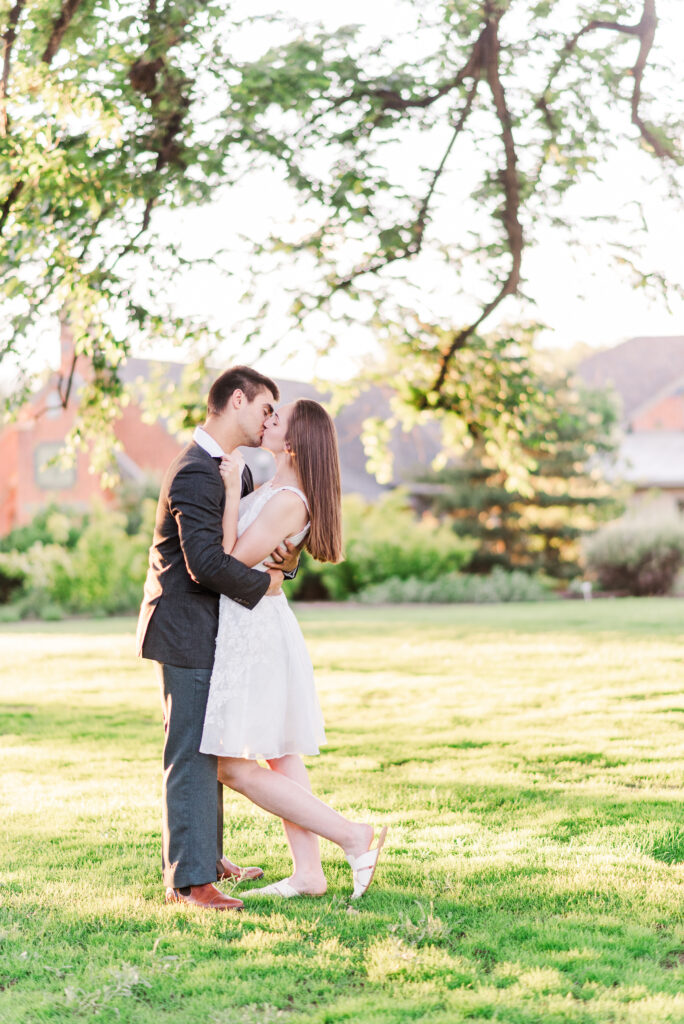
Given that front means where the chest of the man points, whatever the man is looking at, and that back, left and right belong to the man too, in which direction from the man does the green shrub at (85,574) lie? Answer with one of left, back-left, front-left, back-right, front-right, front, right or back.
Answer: left

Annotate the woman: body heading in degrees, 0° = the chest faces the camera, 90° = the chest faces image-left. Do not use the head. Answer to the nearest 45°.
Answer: approximately 90°

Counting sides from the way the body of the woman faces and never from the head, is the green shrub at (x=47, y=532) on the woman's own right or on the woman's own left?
on the woman's own right

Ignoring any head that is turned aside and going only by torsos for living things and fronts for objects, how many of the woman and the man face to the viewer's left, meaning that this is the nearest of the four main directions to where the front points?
1

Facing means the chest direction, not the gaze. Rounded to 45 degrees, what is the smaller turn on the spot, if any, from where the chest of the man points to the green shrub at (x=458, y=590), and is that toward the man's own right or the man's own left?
approximately 90° to the man's own left

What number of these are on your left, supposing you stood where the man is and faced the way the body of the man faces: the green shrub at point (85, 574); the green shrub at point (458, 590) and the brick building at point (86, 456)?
3

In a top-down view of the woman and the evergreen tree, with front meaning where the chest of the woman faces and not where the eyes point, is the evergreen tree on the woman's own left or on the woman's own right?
on the woman's own right

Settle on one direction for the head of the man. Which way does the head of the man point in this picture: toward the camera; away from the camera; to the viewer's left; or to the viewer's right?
to the viewer's right

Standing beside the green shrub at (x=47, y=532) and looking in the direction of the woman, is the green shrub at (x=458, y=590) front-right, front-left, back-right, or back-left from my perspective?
front-left

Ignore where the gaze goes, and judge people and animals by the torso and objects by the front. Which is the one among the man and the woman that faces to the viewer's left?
the woman

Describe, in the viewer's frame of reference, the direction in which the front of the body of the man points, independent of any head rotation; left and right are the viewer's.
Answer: facing to the right of the viewer

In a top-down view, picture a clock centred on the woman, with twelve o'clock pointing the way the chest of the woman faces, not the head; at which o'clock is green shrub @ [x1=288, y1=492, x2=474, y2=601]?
The green shrub is roughly at 3 o'clock from the woman.

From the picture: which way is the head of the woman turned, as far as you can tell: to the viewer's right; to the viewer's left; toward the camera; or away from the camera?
to the viewer's left

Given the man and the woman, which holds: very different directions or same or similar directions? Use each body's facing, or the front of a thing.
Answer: very different directions
